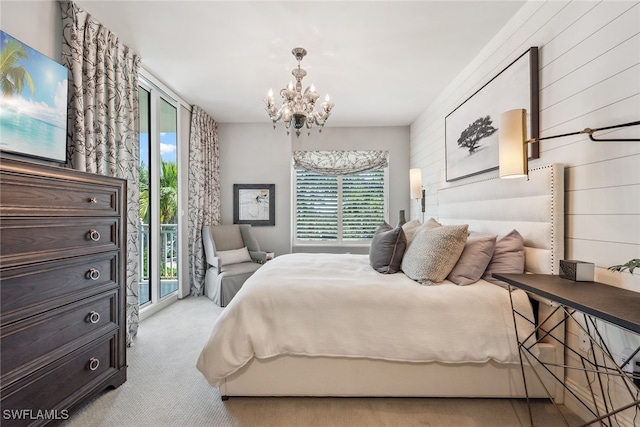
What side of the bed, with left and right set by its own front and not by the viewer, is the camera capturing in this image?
left

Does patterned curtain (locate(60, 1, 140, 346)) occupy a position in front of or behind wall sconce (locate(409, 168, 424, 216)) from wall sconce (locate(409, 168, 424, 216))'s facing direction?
in front

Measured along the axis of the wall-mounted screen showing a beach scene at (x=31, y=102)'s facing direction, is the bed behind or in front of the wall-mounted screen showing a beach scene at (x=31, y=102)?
in front

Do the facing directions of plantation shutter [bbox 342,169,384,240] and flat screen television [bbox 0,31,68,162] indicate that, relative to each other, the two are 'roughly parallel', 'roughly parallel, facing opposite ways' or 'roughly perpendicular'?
roughly perpendicular

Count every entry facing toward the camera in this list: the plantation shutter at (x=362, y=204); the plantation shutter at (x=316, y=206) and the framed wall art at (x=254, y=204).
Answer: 3

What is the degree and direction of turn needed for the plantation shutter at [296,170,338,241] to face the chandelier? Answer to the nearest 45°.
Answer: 0° — it already faces it

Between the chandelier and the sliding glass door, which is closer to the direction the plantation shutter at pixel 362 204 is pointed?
the chandelier

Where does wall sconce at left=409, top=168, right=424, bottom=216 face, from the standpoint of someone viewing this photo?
facing to the left of the viewer

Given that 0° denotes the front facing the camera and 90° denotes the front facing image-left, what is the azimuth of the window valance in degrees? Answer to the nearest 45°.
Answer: approximately 0°
